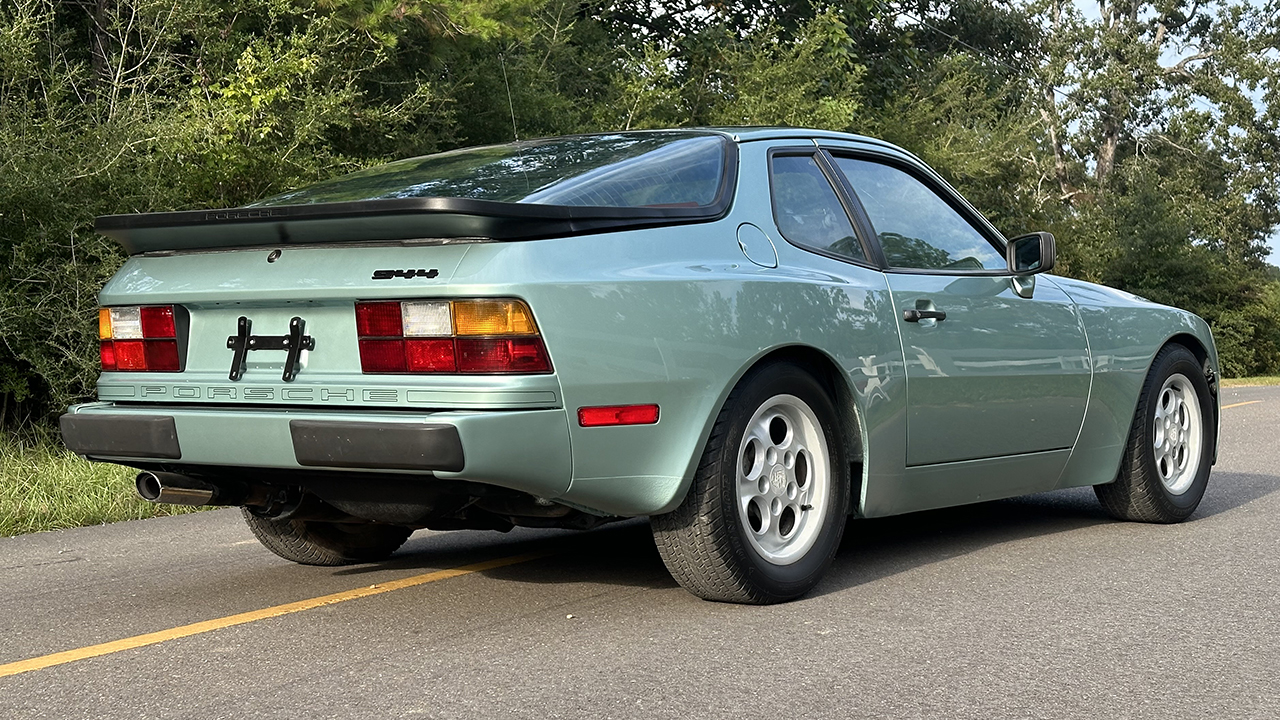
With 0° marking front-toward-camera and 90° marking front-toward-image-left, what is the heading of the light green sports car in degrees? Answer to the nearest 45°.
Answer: approximately 225°
